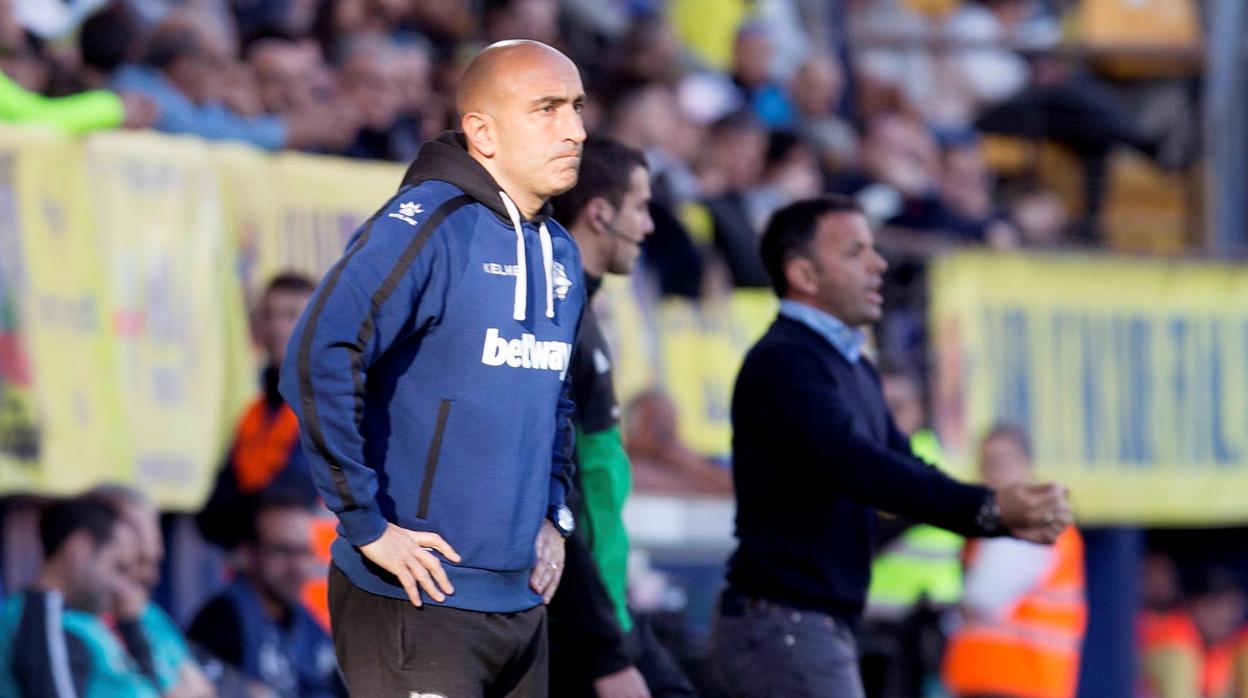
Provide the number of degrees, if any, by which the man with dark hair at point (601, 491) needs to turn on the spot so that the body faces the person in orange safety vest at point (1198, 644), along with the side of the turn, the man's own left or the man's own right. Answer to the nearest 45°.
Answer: approximately 45° to the man's own left

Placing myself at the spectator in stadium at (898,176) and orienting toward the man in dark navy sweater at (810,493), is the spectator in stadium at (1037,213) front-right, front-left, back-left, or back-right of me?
back-left

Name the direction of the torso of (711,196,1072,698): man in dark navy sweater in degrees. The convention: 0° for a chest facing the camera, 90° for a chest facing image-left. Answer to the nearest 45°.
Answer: approximately 270°

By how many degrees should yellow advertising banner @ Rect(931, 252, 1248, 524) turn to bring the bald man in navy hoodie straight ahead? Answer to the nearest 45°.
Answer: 0° — it already faces them

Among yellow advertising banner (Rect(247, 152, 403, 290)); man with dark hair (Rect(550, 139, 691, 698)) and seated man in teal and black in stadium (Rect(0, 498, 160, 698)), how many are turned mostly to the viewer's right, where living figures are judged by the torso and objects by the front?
2

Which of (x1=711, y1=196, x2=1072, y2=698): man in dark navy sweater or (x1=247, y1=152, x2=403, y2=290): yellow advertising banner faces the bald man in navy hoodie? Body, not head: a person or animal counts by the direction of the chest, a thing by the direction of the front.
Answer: the yellow advertising banner

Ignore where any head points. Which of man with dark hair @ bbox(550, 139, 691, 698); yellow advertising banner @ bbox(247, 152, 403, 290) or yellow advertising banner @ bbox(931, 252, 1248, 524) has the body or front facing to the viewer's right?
the man with dark hair

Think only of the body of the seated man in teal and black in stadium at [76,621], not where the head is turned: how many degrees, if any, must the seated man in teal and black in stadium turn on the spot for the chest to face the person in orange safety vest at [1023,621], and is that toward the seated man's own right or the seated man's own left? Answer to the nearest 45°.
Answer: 0° — they already face them

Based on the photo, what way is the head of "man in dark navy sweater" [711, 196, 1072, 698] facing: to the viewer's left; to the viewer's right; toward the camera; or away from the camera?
to the viewer's right

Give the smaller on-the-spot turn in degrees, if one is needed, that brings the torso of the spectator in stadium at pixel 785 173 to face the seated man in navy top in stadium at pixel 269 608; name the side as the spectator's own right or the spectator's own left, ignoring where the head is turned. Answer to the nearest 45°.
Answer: approximately 90° to the spectator's own right

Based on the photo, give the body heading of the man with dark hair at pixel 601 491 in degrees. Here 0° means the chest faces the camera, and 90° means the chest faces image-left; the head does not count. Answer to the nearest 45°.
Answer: approximately 270°

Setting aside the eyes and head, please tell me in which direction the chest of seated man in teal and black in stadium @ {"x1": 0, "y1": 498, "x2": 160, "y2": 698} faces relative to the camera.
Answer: to the viewer's right
